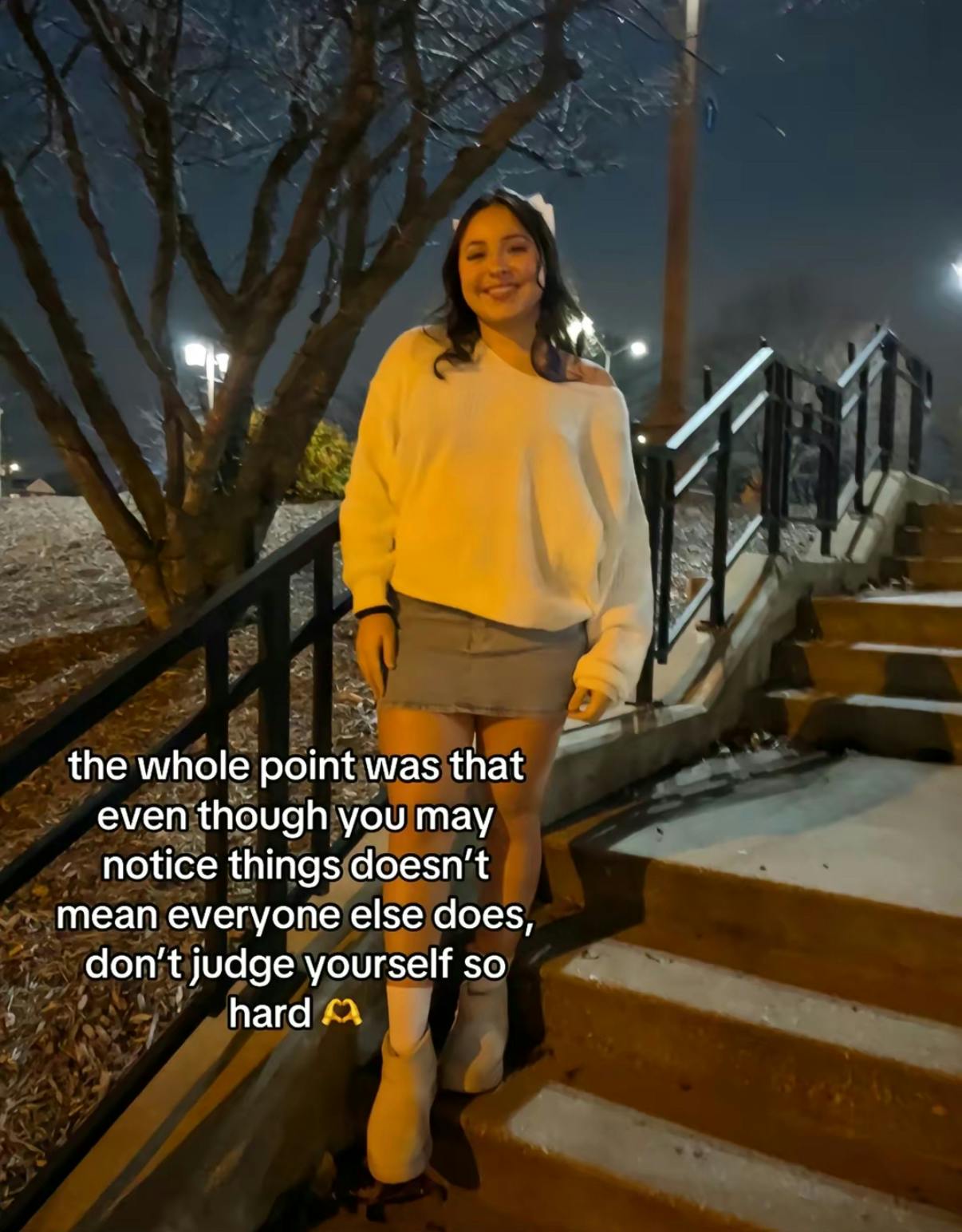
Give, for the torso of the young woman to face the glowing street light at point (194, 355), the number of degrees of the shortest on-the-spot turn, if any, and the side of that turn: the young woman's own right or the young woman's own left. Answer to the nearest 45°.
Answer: approximately 180°

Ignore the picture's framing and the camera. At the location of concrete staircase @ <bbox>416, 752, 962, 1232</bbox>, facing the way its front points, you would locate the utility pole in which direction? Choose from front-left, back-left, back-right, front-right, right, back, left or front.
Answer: back-right

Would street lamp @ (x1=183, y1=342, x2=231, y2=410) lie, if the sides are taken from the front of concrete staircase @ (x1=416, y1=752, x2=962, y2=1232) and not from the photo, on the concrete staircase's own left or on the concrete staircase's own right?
on the concrete staircase's own right

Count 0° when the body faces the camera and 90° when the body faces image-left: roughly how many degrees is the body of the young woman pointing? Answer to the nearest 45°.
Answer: approximately 0°

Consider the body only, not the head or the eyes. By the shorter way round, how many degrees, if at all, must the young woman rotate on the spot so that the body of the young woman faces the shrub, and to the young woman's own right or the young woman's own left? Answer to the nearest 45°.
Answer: approximately 180°

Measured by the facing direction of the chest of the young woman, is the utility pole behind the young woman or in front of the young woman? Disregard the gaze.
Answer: behind

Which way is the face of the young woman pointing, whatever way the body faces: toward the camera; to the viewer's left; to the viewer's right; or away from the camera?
toward the camera

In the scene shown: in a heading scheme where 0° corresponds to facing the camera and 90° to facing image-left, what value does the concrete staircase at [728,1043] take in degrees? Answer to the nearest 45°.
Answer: approximately 45°

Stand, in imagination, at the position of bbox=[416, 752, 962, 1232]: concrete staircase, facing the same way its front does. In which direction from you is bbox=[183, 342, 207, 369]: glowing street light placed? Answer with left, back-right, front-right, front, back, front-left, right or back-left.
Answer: right
